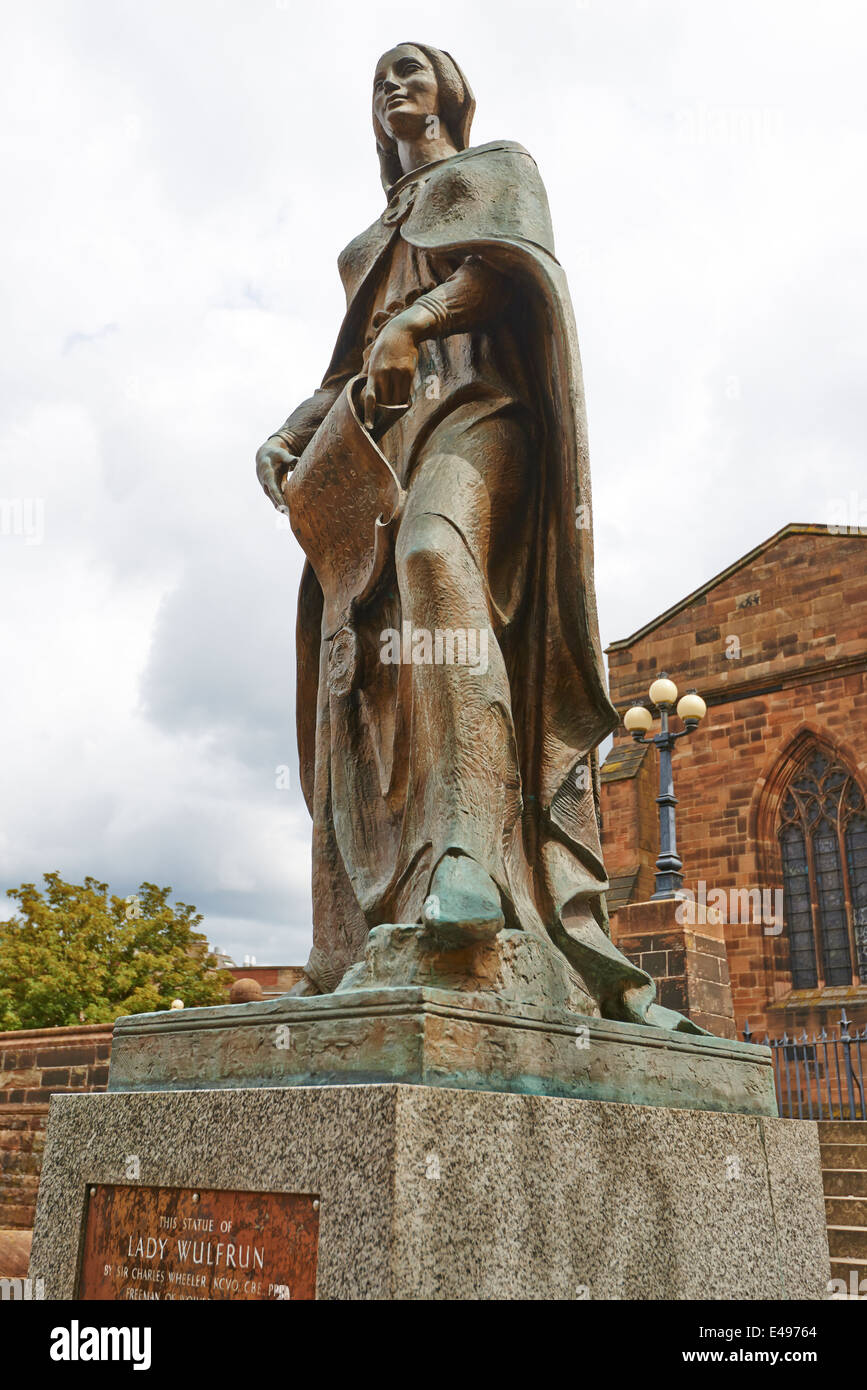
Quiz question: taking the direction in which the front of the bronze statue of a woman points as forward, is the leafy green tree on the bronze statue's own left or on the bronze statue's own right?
on the bronze statue's own right

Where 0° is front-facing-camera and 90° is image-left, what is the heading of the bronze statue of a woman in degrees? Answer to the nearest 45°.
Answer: approximately 45°

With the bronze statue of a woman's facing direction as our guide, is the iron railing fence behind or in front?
behind

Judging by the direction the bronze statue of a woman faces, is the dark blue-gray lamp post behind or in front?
behind

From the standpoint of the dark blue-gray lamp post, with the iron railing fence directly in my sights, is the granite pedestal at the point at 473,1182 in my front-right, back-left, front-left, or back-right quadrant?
back-right
